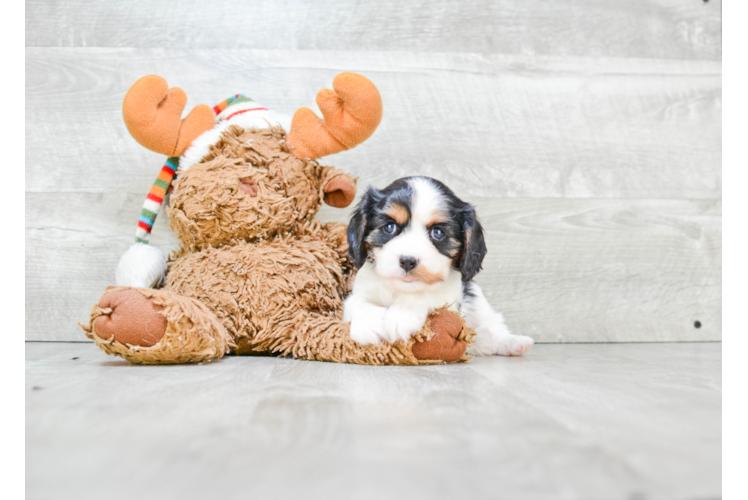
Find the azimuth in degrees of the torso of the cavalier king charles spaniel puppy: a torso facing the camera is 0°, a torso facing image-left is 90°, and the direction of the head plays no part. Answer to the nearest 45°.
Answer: approximately 45°

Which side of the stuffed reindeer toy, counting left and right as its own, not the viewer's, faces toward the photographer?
front
